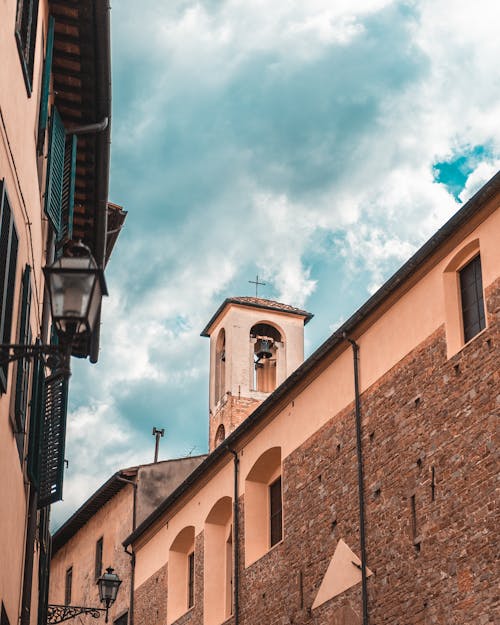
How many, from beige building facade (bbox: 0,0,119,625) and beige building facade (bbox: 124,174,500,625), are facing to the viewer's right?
1

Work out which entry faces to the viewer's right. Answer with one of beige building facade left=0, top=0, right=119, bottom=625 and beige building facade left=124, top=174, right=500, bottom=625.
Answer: beige building facade left=0, top=0, right=119, bottom=625

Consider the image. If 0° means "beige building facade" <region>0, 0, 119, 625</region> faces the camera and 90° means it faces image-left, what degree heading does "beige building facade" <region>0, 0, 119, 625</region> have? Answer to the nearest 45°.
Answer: approximately 270°

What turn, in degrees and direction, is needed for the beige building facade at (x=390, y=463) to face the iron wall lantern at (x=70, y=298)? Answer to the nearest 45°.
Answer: approximately 45° to its left

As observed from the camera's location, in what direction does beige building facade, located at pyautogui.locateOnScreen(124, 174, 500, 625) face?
facing the viewer and to the left of the viewer

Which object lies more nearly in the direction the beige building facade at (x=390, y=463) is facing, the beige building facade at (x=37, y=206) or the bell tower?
the beige building facade

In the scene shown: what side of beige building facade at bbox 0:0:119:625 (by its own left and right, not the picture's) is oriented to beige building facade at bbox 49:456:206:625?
left

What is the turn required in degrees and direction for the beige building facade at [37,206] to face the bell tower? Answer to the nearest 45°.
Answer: approximately 90° to its left

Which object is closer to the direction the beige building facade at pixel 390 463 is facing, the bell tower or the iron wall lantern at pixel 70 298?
the iron wall lantern

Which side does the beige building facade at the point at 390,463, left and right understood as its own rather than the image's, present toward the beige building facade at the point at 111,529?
right
